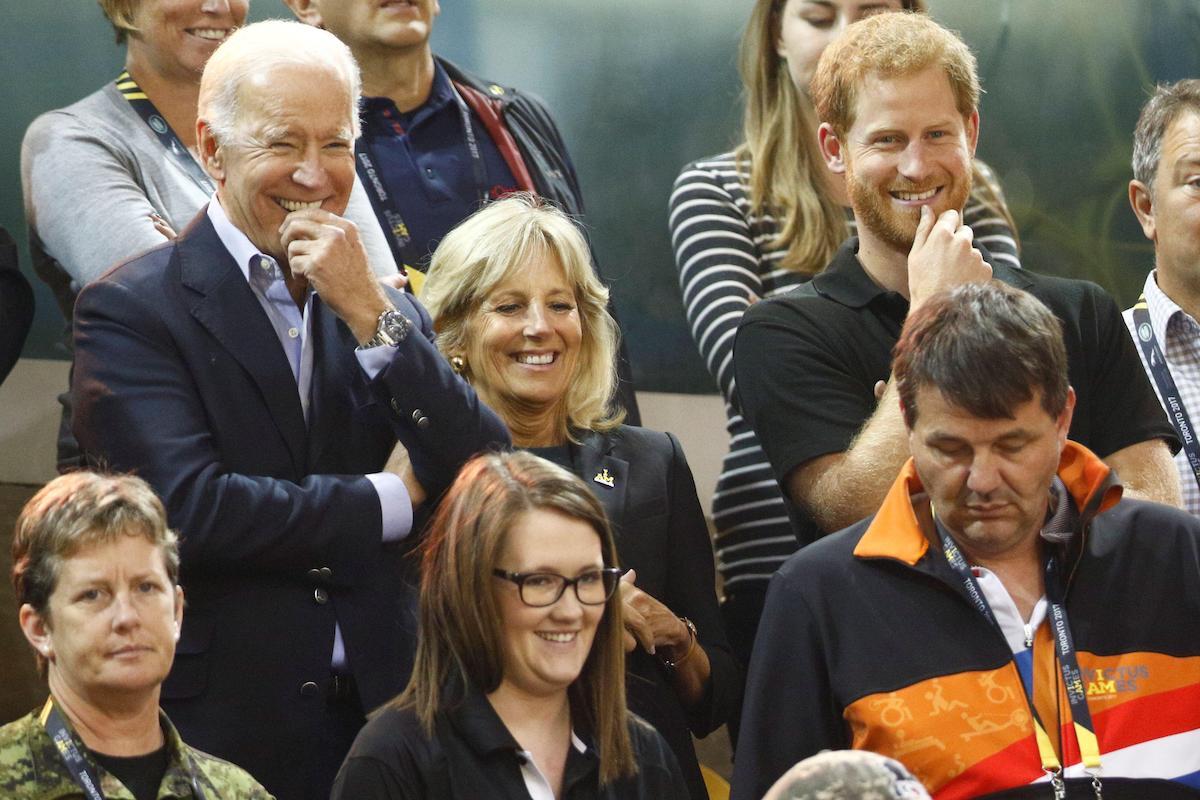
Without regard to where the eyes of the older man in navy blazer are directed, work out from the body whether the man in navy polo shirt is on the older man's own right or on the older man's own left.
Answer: on the older man's own left

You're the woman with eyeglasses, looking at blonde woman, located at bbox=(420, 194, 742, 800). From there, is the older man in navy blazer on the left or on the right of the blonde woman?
left

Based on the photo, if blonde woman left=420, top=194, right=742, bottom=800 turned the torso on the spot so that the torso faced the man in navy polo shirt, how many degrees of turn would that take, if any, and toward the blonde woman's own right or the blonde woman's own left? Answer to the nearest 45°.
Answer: approximately 135° to the blonde woman's own right

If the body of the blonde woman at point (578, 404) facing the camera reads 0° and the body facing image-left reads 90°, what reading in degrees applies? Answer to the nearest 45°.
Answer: approximately 0°

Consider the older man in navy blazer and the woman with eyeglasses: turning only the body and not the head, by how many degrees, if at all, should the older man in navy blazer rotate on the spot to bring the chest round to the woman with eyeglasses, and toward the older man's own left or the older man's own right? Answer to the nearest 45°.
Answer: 0° — they already face them

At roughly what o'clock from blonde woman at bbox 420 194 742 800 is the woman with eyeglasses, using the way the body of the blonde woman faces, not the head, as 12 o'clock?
The woman with eyeglasses is roughly at 12 o'clock from the blonde woman.

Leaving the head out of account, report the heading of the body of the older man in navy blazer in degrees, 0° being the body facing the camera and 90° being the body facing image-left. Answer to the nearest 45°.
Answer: approximately 315°

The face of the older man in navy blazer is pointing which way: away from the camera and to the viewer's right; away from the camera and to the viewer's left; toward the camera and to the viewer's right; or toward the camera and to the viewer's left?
toward the camera and to the viewer's right

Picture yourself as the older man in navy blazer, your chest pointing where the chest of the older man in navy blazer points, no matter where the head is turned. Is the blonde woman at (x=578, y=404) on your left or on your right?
on your left
